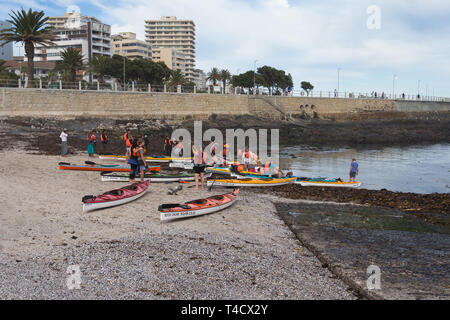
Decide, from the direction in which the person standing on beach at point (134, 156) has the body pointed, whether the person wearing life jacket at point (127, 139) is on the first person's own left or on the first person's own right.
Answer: on the first person's own left

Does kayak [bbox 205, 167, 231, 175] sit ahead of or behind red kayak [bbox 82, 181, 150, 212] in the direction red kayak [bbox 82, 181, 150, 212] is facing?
ahead

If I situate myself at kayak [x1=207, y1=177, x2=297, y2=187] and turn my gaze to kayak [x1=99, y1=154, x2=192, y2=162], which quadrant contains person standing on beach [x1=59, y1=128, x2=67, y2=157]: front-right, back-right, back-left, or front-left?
front-left

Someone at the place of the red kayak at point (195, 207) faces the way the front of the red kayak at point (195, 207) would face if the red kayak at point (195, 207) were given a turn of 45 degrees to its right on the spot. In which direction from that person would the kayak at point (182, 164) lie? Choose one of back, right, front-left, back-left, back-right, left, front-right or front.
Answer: left

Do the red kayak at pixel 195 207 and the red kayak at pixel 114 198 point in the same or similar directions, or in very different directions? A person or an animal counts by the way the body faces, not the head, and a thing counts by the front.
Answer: same or similar directions

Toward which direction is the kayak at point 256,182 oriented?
to the viewer's right

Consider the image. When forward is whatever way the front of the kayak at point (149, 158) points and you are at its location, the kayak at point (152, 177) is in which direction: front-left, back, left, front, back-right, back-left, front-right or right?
right
